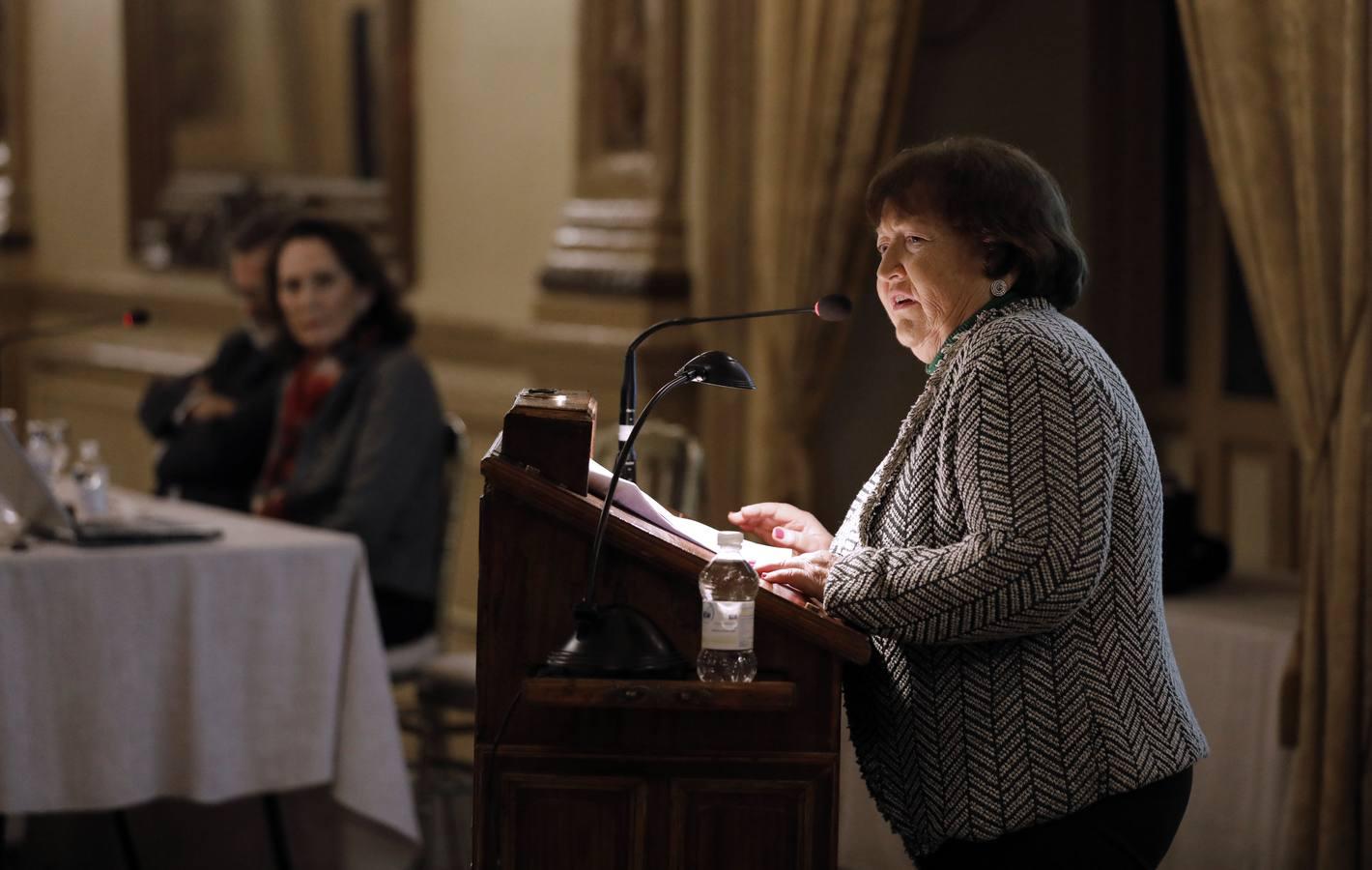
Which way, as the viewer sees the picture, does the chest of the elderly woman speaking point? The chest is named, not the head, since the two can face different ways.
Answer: to the viewer's left

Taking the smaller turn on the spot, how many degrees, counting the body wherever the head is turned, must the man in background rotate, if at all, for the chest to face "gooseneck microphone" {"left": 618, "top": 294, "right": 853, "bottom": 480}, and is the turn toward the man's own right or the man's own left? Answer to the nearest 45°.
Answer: approximately 45° to the man's own left

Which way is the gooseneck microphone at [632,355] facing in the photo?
to the viewer's right

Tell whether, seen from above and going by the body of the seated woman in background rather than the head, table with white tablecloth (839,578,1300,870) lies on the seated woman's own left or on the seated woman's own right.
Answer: on the seated woman's own left

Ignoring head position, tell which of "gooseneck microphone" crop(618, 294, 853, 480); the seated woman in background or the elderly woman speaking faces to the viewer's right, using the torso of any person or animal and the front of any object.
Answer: the gooseneck microphone

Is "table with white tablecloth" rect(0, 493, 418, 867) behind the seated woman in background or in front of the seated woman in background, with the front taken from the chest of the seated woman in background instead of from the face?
in front

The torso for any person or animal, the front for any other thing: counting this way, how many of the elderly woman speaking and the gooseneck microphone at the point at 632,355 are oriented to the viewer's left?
1
